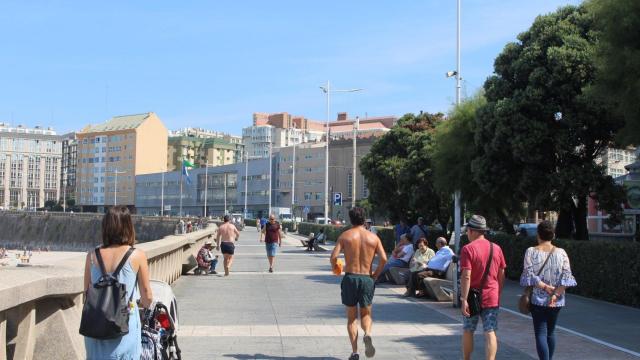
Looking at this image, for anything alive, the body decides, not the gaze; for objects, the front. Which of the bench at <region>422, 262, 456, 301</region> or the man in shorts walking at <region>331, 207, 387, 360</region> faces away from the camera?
the man in shorts walking

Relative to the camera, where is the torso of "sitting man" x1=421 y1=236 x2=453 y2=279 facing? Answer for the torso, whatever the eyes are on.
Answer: to the viewer's left

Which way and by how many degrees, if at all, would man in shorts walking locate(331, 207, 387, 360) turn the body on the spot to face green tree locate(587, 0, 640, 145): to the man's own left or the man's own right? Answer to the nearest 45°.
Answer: approximately 45° to the man's own right

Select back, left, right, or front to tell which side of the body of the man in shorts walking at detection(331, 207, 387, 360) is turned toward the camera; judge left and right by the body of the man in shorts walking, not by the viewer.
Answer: back

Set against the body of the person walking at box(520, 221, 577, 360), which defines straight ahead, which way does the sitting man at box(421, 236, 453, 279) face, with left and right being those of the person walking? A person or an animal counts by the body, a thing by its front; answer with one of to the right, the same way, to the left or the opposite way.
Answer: to the left

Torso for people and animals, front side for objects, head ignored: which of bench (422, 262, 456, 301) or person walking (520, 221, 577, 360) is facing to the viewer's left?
the bench

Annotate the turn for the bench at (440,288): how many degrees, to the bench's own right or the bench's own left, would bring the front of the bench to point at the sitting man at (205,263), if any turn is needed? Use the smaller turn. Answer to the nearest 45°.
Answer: approximately 45° to the bench's own right

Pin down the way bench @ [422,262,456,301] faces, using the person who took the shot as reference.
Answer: facing to the left of the viewer

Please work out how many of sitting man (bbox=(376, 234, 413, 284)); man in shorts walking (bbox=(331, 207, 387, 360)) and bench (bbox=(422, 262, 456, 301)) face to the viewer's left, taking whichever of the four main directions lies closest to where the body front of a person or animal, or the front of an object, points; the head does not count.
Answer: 2

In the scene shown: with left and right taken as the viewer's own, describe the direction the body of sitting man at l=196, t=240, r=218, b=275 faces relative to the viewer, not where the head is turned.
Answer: facing to the right of the viewer

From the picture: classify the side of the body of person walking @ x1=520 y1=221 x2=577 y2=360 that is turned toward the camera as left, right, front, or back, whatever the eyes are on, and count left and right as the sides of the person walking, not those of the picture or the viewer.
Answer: back

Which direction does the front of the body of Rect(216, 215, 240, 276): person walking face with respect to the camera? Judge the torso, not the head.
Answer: away from the camera

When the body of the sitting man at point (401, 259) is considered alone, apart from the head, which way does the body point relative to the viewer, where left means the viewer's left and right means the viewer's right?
facing to the left of the viewer

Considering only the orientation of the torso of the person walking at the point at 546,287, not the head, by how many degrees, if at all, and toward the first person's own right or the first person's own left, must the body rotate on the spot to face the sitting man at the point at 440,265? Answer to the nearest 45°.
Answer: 0° — they already face them

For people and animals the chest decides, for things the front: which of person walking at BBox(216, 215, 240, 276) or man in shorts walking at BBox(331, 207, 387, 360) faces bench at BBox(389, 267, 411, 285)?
the man in shorts walking
